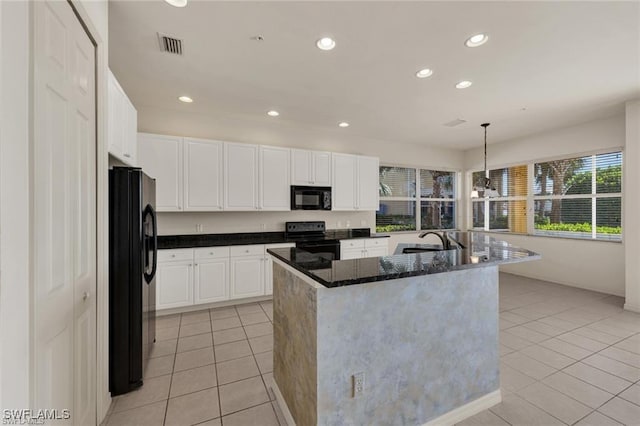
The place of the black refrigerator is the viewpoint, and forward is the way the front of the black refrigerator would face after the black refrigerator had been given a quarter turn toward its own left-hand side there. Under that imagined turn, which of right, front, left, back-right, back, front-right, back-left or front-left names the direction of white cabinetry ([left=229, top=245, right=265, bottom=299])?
front-right

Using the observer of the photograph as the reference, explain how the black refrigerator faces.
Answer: facing to the right of the viewer

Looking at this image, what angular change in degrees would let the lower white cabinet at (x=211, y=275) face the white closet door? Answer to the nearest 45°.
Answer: approximately 45° to its right

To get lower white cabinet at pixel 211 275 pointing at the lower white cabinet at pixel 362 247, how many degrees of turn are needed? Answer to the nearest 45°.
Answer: approximately 45° to its left

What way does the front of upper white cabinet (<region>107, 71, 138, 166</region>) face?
to the viewer's right

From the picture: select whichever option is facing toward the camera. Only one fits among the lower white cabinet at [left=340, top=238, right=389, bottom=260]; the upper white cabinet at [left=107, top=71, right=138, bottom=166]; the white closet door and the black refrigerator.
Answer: the lower white cabinet

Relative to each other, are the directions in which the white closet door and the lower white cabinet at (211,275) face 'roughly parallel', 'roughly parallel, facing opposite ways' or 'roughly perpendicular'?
roughly perpendicular

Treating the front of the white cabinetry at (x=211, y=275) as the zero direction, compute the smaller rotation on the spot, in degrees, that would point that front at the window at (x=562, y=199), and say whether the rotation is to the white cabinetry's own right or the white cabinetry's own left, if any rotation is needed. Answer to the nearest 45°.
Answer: approximately 45° to the white cabinetry's own left

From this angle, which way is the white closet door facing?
to the viewer's right

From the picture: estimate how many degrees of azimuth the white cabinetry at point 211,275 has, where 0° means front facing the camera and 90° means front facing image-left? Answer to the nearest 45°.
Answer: approximately 315°

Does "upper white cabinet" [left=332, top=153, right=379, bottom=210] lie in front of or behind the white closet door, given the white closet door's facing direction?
in front
